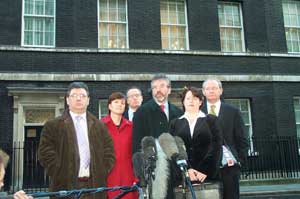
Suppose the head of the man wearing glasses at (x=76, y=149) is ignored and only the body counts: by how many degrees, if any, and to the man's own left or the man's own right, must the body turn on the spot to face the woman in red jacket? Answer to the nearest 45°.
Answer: approximately 135° to the man's own left

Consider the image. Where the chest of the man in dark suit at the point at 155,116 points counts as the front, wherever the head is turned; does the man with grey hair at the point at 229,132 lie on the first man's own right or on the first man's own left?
on the first man's own left

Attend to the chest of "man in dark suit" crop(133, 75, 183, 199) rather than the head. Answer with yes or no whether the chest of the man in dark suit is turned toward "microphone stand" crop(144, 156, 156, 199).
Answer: yes

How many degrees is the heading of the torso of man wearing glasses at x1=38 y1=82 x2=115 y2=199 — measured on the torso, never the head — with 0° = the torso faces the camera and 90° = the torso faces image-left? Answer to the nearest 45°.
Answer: approximately 0°

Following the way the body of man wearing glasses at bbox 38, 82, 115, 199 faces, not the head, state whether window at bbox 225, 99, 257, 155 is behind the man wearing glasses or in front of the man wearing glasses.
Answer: behind

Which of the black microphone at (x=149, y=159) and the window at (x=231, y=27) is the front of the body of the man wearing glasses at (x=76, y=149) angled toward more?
the black microphone

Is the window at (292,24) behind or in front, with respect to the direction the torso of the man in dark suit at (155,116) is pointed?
behind

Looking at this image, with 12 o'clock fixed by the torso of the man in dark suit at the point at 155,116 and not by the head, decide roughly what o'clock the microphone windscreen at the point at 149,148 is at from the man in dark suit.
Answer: The microphone windscreen is roughly at 12 o'clock from the man in dark suit.

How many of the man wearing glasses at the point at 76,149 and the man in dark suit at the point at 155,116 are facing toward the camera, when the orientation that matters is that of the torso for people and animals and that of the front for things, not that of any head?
2
